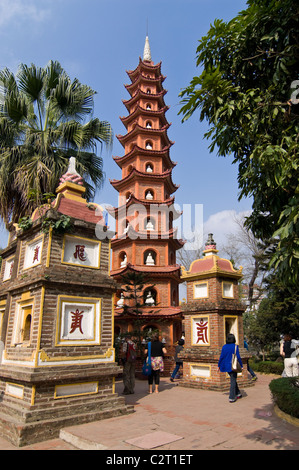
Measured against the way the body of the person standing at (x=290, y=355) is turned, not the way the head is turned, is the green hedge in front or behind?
in front

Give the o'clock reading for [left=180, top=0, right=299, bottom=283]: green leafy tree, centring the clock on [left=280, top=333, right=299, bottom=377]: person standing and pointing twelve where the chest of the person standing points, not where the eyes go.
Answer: The green leafy tree is roughly at 6 o'clock from the person standing.
